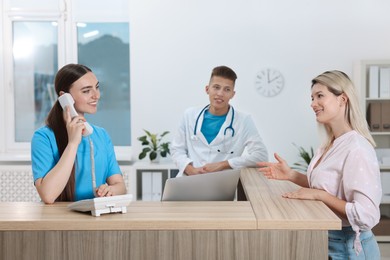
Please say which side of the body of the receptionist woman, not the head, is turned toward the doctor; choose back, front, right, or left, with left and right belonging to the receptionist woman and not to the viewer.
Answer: left

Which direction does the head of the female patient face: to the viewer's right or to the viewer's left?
to the viewer's left

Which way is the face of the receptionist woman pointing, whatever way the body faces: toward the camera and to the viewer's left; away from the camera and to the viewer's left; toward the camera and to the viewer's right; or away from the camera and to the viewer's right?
toward the camera and to the viewer's right

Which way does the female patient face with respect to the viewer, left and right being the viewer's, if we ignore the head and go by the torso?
facing to the left of the viewer

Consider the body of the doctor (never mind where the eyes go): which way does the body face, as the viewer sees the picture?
toward the camera

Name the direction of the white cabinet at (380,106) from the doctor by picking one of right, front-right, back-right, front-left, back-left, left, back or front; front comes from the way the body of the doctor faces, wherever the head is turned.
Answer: back-left

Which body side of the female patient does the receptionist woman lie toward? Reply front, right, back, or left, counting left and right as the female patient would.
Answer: front

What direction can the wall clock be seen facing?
toward the camera

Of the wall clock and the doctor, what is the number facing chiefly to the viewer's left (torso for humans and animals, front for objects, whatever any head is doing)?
0
